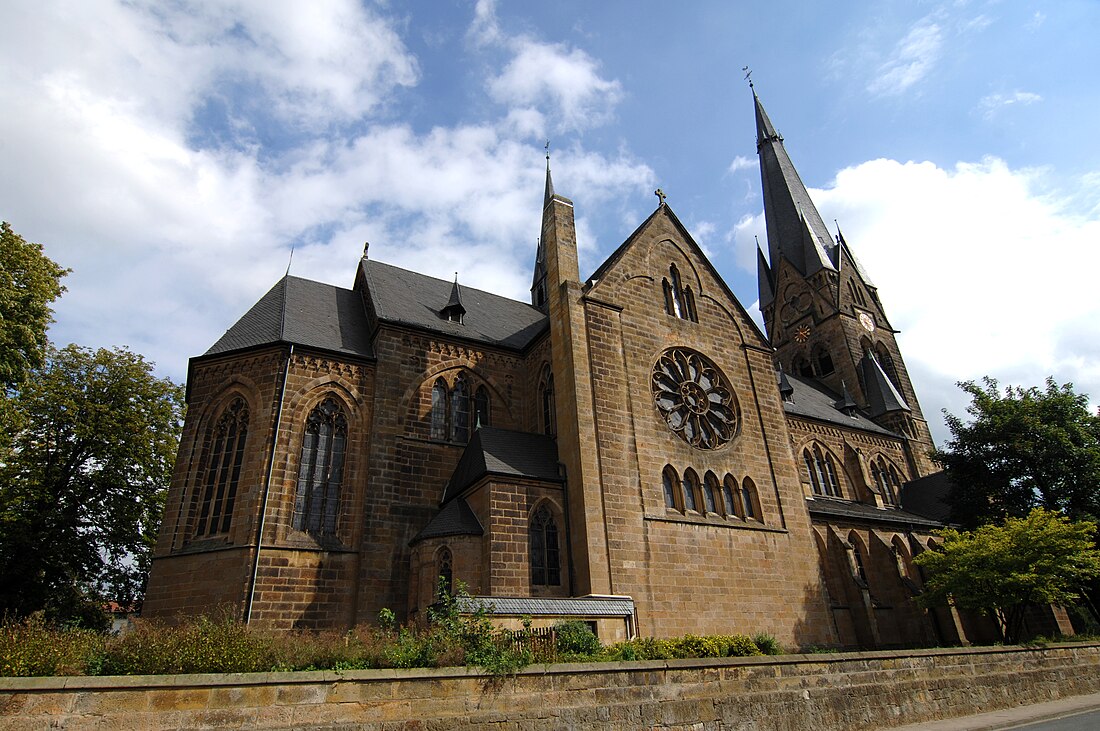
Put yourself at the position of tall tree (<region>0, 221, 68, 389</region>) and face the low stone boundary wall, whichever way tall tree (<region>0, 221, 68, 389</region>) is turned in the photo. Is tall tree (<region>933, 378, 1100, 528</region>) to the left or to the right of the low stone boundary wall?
left

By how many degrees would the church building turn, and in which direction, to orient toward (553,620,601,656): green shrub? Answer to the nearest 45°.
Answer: approximately 135° to its right
